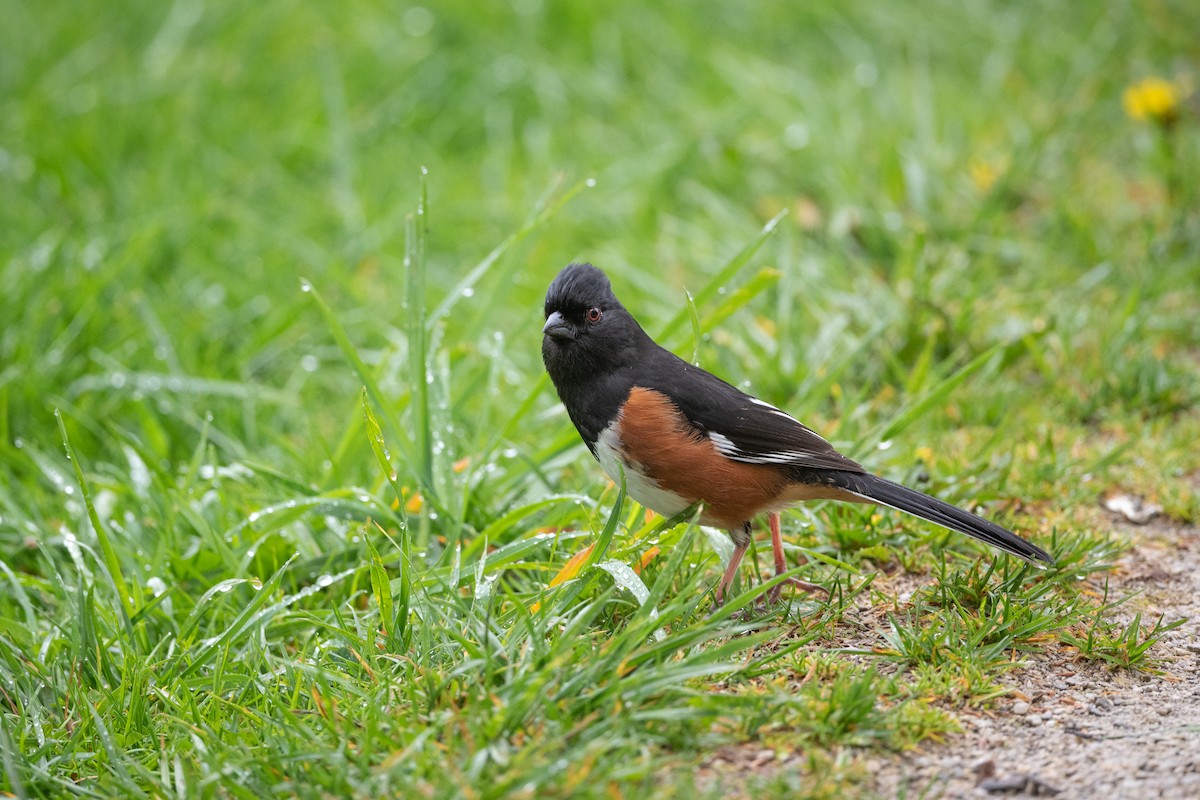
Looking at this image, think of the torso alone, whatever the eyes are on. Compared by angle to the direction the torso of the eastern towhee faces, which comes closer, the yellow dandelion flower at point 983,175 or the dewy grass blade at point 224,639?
the dewy grass blade

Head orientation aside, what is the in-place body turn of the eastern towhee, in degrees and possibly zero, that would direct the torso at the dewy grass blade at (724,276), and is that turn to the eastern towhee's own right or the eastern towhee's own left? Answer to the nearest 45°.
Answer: approximately 90° to the eastern towhee's own right

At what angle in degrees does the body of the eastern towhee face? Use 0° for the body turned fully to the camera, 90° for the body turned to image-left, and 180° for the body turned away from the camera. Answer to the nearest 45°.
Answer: approximately 90°

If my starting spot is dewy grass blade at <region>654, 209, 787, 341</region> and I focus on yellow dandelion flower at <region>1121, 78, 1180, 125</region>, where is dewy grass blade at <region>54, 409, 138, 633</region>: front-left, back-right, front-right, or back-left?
back-left

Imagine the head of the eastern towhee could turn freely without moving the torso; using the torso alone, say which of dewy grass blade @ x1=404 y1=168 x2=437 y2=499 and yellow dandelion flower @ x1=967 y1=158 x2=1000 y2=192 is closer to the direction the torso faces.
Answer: the dewy grass blade

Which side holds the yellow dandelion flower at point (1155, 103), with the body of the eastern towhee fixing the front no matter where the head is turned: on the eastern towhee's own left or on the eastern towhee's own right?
on the eastern towhee's own right
